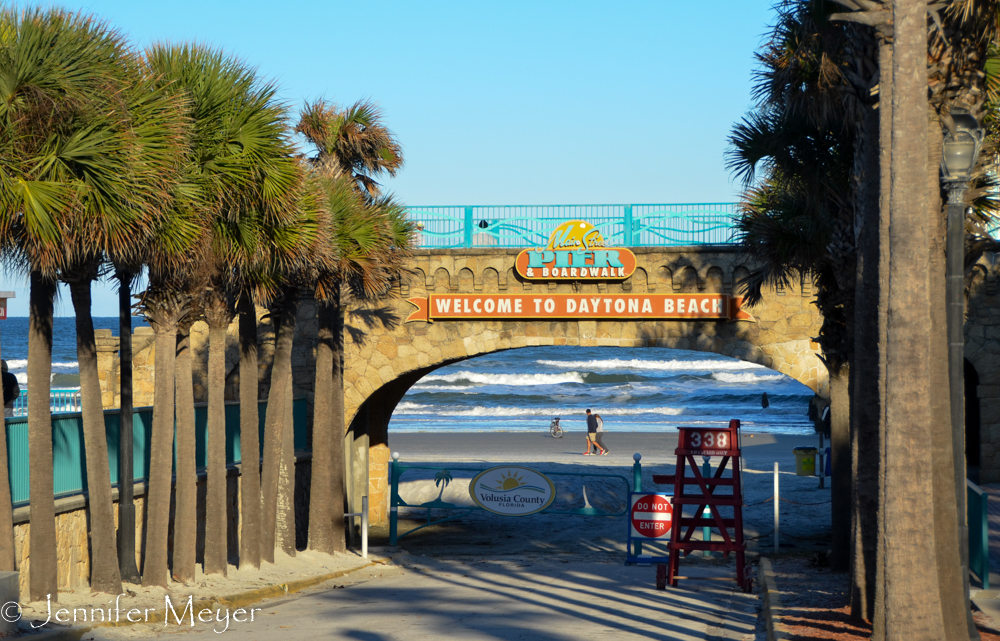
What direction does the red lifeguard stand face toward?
away from the camera

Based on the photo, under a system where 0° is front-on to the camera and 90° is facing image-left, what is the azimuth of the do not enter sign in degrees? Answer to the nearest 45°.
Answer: approximately 0°

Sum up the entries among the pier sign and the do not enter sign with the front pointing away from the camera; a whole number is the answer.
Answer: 0

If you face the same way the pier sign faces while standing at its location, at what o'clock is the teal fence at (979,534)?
The teal fence is roughly at 11 o'clock from the pier sign.

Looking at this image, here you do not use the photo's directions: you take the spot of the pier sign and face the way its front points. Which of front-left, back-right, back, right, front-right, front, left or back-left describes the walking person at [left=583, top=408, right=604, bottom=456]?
back

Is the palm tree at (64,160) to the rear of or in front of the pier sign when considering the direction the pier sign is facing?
in front

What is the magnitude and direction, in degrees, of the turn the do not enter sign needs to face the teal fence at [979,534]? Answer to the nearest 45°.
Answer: approximately 45° to its left

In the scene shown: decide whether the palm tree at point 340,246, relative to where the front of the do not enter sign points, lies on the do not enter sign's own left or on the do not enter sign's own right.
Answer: on the do not enter sign's own right

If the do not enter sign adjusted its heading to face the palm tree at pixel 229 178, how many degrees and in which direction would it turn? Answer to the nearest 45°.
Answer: approximately 45° to its right
